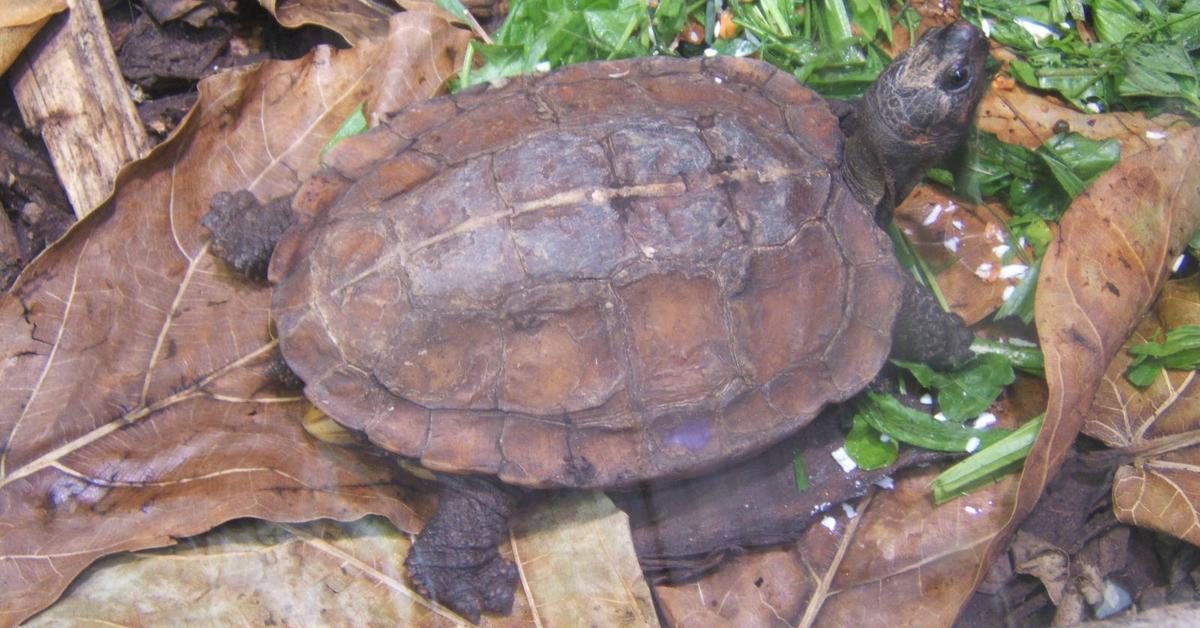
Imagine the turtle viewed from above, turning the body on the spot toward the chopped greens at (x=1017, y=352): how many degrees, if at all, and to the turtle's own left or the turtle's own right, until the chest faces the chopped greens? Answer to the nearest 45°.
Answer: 0° — it already faces it

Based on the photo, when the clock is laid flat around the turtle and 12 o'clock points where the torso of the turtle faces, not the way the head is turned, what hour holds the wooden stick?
The wooden stick is roughly at 7 o'clock from the turtle.

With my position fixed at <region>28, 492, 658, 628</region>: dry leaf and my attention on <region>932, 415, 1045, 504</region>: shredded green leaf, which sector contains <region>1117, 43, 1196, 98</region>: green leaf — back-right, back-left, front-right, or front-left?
front-left

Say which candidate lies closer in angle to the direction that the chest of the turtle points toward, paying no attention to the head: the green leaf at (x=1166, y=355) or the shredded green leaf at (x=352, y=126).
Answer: the green leaf

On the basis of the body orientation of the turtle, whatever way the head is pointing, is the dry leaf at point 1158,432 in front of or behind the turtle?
in front

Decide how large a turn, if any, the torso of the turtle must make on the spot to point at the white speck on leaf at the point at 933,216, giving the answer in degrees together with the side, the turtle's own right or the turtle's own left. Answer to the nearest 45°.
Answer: approximately 45° to the turtle's own left

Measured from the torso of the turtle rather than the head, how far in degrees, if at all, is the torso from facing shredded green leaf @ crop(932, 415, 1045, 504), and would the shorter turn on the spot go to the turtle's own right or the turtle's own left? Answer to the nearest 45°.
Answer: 0° — it already faces it

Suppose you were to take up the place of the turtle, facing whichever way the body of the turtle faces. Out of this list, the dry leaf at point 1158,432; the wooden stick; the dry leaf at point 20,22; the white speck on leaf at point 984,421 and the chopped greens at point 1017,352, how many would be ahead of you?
3

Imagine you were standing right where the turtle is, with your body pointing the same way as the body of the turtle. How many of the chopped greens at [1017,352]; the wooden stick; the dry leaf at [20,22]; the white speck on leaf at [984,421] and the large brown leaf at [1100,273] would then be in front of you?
3

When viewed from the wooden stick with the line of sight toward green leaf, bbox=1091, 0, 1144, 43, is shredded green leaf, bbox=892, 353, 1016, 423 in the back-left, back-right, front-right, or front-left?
front-right

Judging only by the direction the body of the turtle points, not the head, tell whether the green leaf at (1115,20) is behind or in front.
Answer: in front

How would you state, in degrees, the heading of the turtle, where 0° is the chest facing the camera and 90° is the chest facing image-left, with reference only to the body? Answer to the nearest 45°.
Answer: approximately 270°

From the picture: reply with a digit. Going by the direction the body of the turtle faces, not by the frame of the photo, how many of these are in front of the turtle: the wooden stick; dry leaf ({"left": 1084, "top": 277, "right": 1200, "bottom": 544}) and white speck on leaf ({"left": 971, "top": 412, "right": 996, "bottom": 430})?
2

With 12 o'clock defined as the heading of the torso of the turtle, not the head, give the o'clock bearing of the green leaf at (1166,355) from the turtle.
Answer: The green leaf is roughly at 12 o'clock from the turtle.
